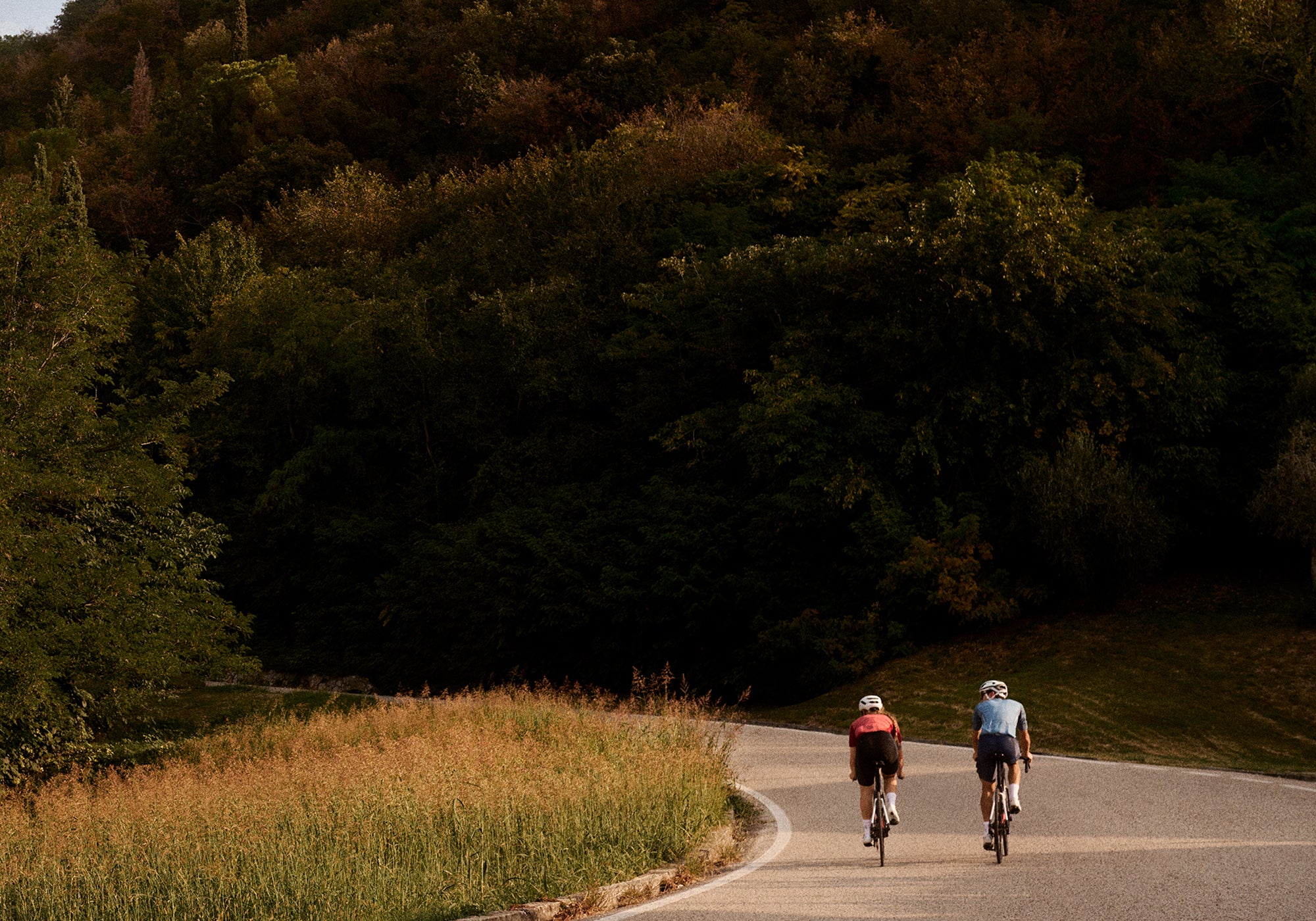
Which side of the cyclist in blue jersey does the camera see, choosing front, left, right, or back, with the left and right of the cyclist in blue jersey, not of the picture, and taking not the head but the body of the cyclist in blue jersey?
back

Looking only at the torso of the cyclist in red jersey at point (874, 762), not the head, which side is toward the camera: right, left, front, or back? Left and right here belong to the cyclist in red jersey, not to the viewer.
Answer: back

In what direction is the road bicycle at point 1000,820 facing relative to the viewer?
away from the camera

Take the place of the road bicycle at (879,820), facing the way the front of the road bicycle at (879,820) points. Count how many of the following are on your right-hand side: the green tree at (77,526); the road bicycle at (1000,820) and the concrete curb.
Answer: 1

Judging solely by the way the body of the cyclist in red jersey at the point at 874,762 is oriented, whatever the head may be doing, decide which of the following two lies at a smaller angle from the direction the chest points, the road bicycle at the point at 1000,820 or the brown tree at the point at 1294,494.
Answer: the brown tree

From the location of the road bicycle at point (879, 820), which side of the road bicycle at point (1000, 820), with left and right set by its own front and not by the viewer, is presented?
left

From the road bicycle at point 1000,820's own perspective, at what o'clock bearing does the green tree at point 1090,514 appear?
The green tree is roughly at 12 o'clock from the road bicycle.

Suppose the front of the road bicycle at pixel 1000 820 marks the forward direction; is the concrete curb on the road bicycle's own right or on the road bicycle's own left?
on the road bicycle's own left

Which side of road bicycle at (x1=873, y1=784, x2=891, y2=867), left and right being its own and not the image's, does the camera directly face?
back

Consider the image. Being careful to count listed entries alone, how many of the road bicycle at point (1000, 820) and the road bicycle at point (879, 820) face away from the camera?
2

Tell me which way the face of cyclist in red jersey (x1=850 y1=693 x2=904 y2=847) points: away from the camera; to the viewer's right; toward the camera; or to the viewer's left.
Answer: away from the camera
